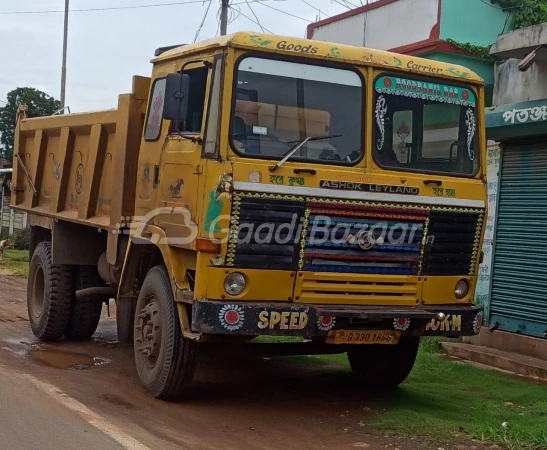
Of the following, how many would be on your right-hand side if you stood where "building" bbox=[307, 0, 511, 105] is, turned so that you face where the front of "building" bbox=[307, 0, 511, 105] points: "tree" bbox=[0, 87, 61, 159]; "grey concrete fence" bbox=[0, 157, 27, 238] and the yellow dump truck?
2

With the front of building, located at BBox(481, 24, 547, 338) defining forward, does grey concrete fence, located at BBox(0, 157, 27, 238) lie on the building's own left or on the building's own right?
on the building's own right

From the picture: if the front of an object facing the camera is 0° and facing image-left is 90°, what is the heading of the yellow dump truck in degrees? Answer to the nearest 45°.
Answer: approximately 315°

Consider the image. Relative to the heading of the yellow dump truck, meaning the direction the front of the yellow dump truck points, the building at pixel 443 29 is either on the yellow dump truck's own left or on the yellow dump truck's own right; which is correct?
on the yellow dump truck's own left

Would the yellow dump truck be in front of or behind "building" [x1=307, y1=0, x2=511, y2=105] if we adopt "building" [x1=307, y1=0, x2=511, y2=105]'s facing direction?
in front

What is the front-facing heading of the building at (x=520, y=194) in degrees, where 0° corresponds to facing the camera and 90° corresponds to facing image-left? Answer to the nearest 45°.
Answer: approximately 45°

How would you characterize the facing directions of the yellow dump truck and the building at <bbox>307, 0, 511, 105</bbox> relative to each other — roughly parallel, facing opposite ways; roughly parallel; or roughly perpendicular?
roughly perpendicular

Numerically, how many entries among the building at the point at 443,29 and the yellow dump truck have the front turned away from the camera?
0

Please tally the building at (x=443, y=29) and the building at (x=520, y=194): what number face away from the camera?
0

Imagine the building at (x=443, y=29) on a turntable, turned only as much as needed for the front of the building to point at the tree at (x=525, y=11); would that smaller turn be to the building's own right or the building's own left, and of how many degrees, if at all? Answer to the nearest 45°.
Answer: approximately 135° to the building's own left
